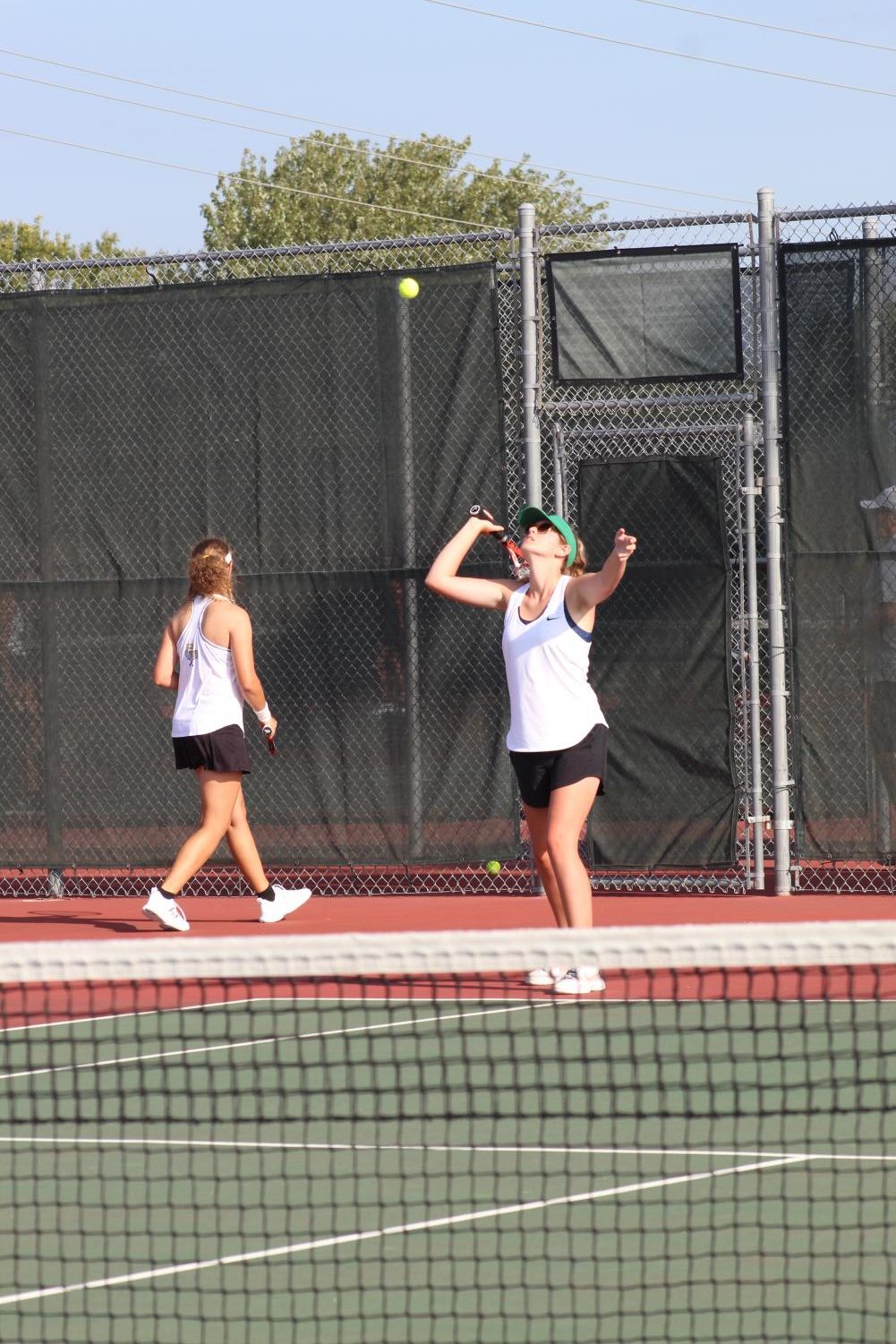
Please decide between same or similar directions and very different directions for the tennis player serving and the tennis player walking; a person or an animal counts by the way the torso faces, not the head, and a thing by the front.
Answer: very different directions

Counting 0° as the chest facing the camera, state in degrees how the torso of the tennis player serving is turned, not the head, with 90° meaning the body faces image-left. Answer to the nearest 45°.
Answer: approximately 45°

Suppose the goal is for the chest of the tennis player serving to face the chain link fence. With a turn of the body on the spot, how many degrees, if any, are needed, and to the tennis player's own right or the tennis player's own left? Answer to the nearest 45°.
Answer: approximately 135° to the tennis player's own right

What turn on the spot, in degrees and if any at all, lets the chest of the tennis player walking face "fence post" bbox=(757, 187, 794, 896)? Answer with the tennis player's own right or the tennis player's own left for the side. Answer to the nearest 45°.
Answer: approximately 45° to the tennis player's own right

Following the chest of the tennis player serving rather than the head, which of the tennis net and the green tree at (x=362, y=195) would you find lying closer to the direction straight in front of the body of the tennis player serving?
the tennis net

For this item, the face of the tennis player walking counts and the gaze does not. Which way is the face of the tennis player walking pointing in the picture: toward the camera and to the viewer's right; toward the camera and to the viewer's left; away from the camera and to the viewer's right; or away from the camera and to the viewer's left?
away from the camera and to the viewer's right

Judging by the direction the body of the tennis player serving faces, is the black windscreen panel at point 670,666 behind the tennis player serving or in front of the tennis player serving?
behind

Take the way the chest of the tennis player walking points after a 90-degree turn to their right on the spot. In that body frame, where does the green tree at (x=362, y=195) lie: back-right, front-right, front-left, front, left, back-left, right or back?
back-left

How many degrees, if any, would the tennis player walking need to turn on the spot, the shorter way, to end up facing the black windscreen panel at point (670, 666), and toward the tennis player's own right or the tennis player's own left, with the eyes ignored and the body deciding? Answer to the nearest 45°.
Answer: approximately 45° to the tennis player's own right

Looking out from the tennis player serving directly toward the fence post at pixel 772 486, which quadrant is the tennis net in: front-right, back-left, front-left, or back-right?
back-right

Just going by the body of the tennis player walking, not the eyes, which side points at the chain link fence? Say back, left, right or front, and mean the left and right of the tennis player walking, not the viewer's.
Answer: front

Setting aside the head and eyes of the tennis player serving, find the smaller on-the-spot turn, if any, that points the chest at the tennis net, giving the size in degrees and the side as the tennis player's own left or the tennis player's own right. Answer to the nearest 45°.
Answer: approximately 45° to the tennis player's own left

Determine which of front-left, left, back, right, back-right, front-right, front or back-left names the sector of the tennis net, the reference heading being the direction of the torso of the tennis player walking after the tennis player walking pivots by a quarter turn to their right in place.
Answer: front-right

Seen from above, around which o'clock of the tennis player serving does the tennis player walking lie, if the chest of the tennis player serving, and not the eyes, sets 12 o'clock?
The tennis player walking is roughly at 3 o'clock from the tennis player serving.

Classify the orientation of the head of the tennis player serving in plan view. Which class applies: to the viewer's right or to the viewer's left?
to the viewer's left

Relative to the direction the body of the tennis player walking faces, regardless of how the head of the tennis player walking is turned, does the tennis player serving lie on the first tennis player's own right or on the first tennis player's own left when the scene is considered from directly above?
on the first tennis player's own right

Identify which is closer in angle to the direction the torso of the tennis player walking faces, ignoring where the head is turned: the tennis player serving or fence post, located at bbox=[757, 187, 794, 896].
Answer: the fence post
